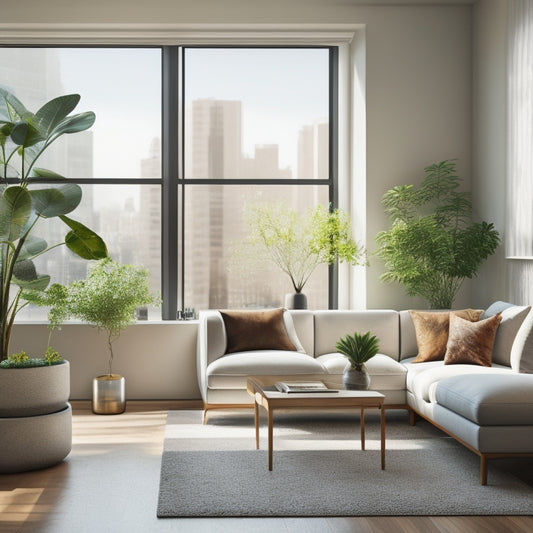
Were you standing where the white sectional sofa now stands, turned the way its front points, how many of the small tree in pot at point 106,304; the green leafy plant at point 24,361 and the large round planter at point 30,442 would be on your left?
0

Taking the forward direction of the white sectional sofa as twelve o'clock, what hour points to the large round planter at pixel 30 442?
The large round planter is roughly at 2 o'clock from the white sectional sofa.

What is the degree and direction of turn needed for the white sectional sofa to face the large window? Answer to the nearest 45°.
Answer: approximately 135° to its right

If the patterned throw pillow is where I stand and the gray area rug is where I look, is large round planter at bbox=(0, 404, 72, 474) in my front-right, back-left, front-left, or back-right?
front-right

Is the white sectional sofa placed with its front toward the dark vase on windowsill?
no

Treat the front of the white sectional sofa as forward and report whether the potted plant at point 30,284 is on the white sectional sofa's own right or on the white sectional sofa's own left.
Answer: on the white sectional sofa's own right

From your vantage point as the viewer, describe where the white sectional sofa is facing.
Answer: facing the viewer

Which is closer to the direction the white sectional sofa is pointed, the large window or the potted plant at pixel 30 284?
the potted plant

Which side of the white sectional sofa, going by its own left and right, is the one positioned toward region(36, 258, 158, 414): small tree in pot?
right

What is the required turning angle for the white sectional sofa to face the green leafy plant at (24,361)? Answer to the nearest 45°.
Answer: approximately 45° to its right
